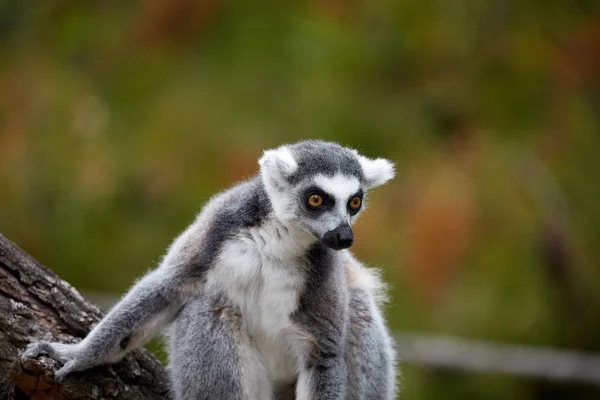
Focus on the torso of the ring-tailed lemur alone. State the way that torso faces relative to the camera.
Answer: toward the camera
